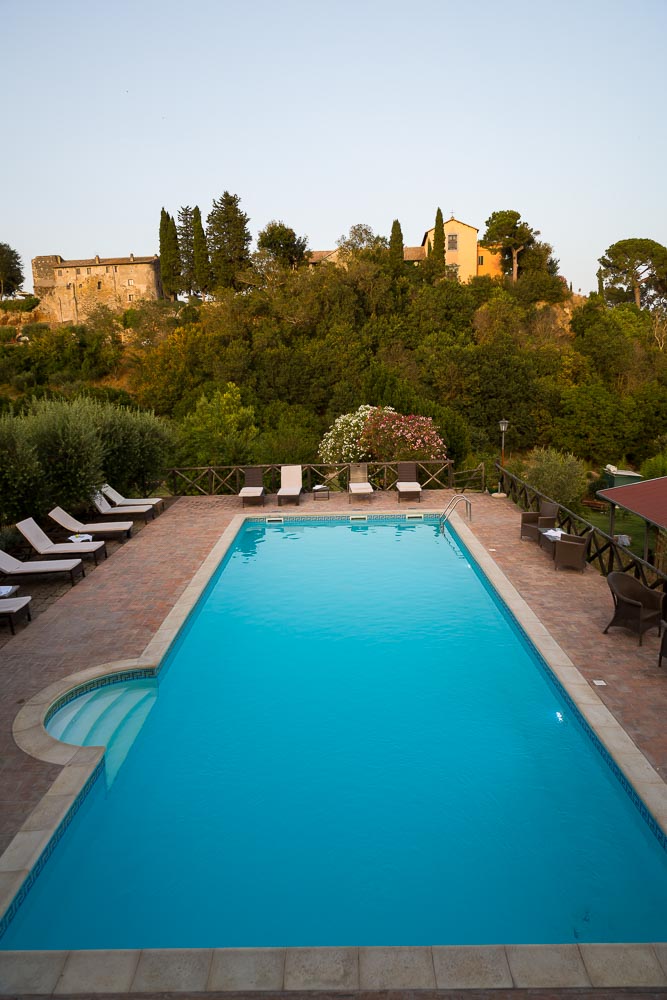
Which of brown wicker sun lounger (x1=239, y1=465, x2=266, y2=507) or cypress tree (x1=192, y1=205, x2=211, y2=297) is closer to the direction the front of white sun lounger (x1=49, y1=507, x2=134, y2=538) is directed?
the brown wicker sun lounger

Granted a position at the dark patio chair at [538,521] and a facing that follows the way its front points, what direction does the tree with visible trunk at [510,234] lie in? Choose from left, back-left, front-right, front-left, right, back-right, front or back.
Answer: back-right

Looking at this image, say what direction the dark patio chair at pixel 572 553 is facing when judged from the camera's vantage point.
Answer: facing to the left of the viewer

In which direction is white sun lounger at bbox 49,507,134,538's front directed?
to the viewer's right

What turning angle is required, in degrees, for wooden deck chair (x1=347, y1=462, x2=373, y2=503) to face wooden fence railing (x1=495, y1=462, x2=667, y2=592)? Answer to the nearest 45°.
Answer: approximately 45° to its left

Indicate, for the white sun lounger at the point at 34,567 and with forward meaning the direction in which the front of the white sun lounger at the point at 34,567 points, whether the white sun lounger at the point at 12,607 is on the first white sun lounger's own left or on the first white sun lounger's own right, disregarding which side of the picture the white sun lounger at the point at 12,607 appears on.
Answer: on the first white sun lounger's own right

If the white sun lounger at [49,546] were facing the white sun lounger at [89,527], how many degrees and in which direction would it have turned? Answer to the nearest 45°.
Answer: approximately 45° to its left

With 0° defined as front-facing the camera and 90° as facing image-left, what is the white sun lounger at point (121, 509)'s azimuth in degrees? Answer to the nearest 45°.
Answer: approximately 270°

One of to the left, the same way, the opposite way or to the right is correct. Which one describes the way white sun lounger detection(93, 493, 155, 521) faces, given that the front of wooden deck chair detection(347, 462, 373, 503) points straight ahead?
to the left

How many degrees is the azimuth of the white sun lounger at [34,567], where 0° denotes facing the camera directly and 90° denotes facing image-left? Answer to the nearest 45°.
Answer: approximately 270°

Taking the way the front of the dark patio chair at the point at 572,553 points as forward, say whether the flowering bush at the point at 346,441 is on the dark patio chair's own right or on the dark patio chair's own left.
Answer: on the dark patio chair's own right
